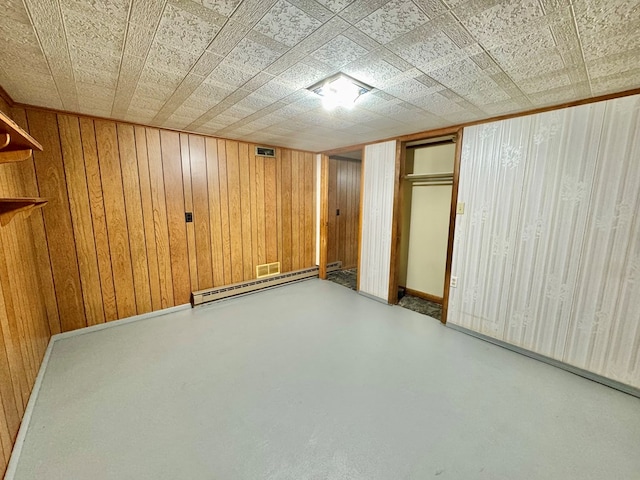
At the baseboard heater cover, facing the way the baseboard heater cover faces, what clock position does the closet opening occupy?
The closet opening is roughly at 11 o'clock from the baseboard heater cover.

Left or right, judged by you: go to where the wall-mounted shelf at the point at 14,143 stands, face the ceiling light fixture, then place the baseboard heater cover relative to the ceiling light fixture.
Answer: left

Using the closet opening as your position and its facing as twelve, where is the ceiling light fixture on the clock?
The ceiling light fixture is roughly at 11 o'clock from the closet opening.

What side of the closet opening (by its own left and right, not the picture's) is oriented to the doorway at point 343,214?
right

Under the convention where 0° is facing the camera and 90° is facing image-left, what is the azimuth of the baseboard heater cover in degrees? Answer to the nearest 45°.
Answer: approximately 315°

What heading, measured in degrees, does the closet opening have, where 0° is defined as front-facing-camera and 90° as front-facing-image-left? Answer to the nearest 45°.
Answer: approximately 45°

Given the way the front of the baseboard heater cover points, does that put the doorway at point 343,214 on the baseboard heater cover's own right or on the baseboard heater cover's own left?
on the baseboard heater cover's own left
